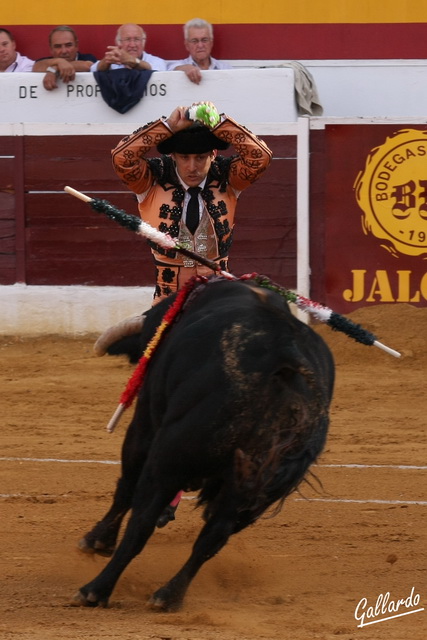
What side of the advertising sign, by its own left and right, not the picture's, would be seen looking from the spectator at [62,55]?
right

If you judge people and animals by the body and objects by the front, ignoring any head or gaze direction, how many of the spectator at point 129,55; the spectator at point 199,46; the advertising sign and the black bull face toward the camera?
3

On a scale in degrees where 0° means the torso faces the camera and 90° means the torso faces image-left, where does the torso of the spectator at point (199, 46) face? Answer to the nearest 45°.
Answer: approximately 0°

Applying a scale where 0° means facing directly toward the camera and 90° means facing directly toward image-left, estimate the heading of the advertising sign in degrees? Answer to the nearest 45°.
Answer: approximately 0°

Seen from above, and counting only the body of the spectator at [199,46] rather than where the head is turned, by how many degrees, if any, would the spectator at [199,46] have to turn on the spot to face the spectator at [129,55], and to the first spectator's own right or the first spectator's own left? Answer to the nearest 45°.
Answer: approximately 90° to the first spectator's own right

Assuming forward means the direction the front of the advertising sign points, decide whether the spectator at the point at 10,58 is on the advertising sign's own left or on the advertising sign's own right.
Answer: on the advertising sign's own right
